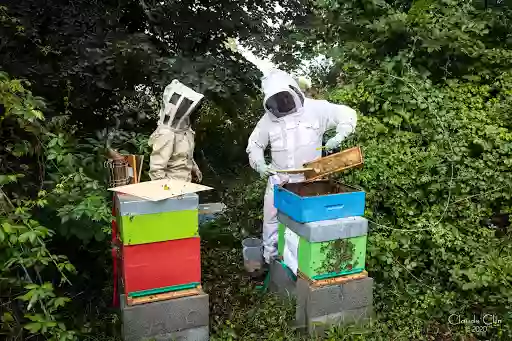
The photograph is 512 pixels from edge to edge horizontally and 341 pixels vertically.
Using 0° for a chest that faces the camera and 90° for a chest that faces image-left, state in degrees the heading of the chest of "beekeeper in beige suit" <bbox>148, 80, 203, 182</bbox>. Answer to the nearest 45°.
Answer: approximately 315°

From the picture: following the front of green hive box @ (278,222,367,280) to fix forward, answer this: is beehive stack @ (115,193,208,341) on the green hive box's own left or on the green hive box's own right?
on the green hive box's own right

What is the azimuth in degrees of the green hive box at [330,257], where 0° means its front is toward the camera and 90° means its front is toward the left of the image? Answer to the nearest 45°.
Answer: approximately 0°

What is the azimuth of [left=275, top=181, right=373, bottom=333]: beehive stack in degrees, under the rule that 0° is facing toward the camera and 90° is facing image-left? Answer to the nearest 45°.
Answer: approximately 0°
